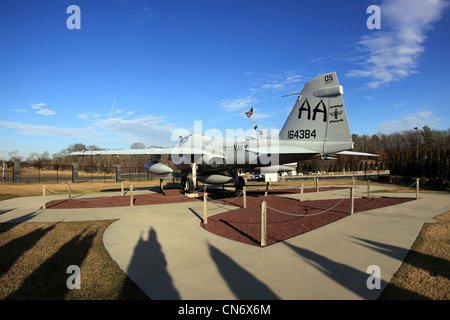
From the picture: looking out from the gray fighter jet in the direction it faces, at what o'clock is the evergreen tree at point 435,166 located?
The evergreen tree is roughly at 3 o'clock from the gray fighter jet.

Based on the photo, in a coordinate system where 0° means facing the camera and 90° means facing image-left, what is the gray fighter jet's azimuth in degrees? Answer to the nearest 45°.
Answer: approximately 135°

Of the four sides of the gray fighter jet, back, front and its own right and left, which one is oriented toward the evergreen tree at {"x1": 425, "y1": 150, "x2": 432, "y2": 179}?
right

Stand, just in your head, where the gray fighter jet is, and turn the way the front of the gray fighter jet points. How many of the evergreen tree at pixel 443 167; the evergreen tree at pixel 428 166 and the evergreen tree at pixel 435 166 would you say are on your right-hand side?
3

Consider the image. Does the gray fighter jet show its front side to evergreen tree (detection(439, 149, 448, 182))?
no
